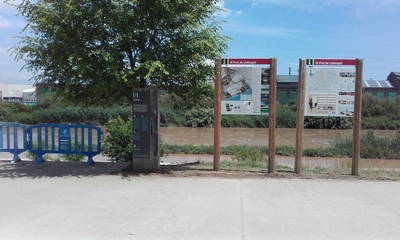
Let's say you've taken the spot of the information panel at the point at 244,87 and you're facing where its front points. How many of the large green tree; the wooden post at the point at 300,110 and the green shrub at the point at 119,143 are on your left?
1

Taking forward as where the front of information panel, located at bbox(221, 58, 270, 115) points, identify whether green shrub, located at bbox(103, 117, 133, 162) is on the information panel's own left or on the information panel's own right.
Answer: on the information panel's own right

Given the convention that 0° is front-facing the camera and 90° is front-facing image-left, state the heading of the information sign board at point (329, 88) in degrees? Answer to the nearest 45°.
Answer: approximately 0°

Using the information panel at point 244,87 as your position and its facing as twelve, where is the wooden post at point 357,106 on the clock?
The wooden post is roughly at 9 o'clock from the information panel.

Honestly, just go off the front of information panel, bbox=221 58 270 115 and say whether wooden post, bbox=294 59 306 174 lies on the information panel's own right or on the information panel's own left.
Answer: on the information panel's own left

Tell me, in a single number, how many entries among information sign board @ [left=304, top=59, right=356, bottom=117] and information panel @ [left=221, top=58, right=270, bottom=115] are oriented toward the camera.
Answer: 2

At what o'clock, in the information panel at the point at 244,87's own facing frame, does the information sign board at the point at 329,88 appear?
The information sign board is roughly at 9 o'clock from the information panel.

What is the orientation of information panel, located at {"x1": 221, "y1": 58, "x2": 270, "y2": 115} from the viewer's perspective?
toward the camera

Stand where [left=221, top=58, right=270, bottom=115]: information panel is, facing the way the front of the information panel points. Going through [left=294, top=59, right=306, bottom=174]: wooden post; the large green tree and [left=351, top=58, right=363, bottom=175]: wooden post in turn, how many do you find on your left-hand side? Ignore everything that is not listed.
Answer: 2
